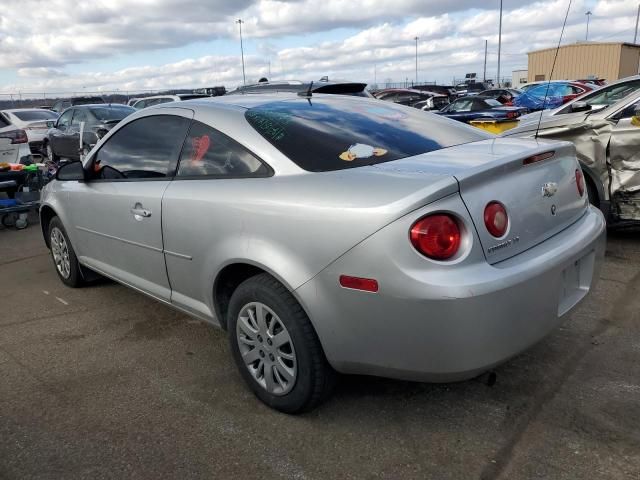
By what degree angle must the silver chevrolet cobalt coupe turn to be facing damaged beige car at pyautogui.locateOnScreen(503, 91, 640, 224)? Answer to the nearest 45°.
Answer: approximately 90° to its right

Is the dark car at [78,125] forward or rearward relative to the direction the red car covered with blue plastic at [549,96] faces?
forward

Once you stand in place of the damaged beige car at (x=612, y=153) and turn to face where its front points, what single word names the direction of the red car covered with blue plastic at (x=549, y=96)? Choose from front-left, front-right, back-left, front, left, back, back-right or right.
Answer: right

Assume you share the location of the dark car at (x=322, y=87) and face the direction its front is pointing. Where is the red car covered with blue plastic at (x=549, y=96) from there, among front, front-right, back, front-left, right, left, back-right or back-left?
back-right

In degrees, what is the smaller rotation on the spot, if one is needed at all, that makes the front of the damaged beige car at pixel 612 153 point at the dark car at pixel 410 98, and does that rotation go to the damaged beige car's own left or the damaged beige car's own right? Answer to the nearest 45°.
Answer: approximately 90° to the damaged beige car's own right

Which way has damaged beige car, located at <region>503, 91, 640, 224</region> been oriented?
to the viewer's left

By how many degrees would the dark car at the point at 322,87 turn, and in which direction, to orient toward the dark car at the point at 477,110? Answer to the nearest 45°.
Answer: approximately 135° to its right

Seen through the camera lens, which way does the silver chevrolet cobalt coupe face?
facing away from the viewer and to the left of the viewer

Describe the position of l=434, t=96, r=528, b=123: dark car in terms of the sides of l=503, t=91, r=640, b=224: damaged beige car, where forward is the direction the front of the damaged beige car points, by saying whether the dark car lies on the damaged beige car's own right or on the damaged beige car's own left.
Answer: on the damaged beige car's own right
